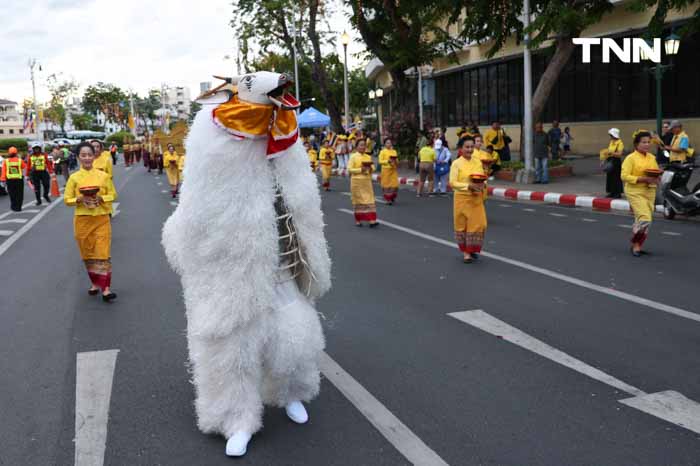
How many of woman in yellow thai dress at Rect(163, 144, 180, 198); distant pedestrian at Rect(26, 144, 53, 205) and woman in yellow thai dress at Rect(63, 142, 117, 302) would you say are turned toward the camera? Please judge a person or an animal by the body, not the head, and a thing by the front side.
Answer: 3

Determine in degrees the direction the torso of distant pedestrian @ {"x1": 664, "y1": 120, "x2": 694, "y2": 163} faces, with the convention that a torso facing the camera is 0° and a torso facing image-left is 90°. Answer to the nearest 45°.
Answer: approximately 45°

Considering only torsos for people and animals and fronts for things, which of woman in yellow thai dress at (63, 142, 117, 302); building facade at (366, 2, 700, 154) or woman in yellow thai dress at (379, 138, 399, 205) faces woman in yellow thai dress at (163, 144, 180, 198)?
the building facade

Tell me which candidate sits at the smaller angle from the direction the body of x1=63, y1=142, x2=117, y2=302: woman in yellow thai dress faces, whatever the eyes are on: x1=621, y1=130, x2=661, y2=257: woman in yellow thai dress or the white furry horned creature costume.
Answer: the white furry horned creature costume

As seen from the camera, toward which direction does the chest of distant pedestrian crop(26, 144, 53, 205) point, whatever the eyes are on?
toward the camera

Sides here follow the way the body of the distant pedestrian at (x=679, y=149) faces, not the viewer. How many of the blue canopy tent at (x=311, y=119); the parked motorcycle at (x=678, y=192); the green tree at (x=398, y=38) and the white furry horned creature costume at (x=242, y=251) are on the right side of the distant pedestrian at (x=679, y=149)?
2

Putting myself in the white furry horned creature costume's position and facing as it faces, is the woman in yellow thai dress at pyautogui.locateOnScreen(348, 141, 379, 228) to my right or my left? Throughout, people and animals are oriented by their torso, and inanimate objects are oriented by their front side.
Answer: on my left

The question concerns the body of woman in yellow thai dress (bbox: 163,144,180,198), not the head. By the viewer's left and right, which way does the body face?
facing the viewer

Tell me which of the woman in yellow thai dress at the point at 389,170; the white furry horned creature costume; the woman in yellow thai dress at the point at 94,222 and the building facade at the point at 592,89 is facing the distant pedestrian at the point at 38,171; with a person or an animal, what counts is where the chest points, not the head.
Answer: the building facade

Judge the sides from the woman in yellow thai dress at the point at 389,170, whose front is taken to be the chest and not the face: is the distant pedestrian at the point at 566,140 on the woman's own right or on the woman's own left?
on the woman's own left

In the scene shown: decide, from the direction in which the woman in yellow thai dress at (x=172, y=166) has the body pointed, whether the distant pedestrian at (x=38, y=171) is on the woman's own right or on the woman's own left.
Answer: on the woman's own right

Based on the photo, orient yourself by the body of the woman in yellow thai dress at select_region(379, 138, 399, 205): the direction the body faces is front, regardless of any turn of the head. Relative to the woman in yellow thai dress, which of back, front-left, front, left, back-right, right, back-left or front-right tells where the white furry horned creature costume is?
front-right

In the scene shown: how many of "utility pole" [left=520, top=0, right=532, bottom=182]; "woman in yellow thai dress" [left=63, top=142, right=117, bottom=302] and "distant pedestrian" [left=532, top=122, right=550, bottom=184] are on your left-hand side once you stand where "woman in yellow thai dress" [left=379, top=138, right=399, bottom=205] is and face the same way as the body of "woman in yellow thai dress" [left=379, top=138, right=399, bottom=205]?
2

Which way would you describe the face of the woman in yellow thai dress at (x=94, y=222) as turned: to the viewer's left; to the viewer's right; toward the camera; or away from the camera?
toward the camera

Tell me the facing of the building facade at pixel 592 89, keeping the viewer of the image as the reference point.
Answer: facing the viewer and to the left of the viewer

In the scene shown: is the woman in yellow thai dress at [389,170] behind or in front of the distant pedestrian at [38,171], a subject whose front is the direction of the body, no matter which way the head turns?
in front
